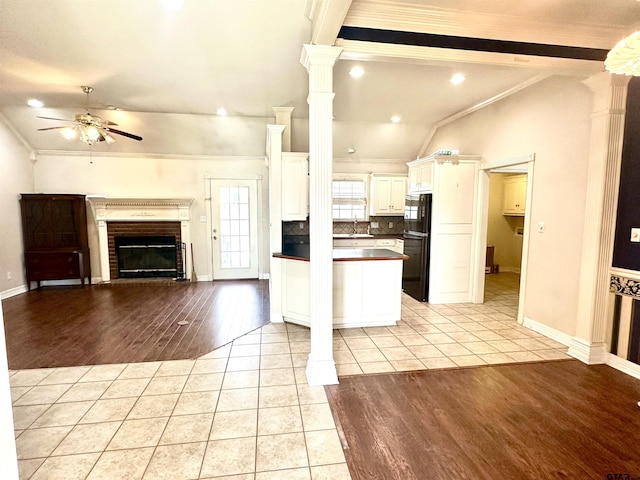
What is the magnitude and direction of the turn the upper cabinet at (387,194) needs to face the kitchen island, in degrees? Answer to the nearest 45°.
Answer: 0° — it already faces it

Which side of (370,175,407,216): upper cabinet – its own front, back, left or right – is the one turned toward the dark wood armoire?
right

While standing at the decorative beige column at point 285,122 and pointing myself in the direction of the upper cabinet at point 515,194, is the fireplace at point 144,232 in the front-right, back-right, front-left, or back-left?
back-left

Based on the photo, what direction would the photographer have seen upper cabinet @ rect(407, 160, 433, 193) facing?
facing the viewer and to the left of the viewer

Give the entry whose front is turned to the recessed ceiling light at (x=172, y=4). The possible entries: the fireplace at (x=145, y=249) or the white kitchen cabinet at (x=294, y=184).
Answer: the fireplace

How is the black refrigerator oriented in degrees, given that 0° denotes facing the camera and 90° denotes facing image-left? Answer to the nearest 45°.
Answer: approximately 45°

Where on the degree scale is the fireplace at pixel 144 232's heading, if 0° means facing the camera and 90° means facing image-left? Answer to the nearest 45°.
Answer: approximately 0°

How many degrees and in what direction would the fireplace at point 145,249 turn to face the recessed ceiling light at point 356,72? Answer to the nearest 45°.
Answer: approximately 45° to its left

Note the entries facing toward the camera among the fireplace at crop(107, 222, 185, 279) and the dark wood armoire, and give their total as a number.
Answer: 2
